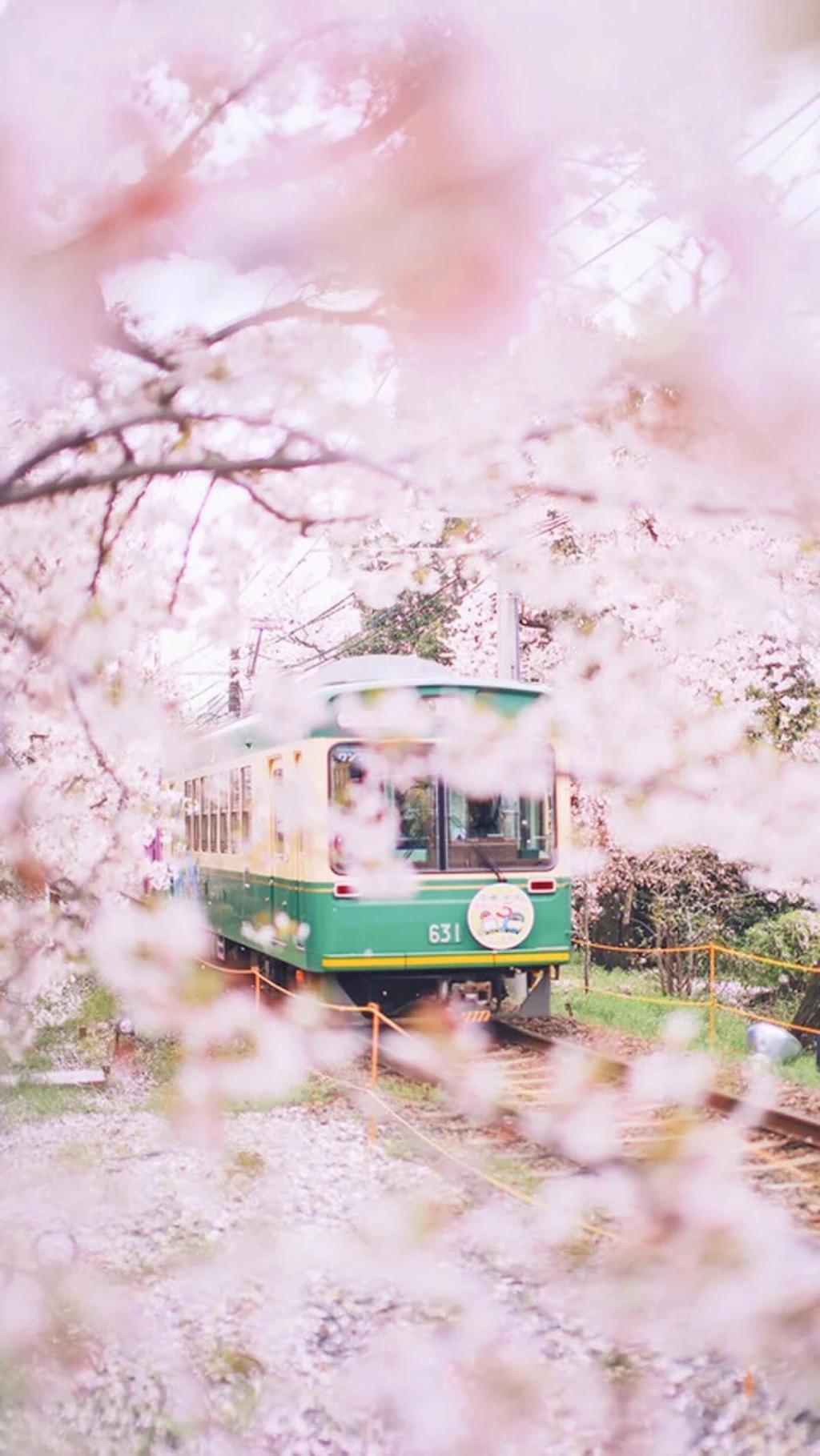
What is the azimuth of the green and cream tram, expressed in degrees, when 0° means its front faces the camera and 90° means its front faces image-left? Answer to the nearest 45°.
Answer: approximately 315°

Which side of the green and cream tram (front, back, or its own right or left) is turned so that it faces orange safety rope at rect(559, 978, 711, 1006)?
front
